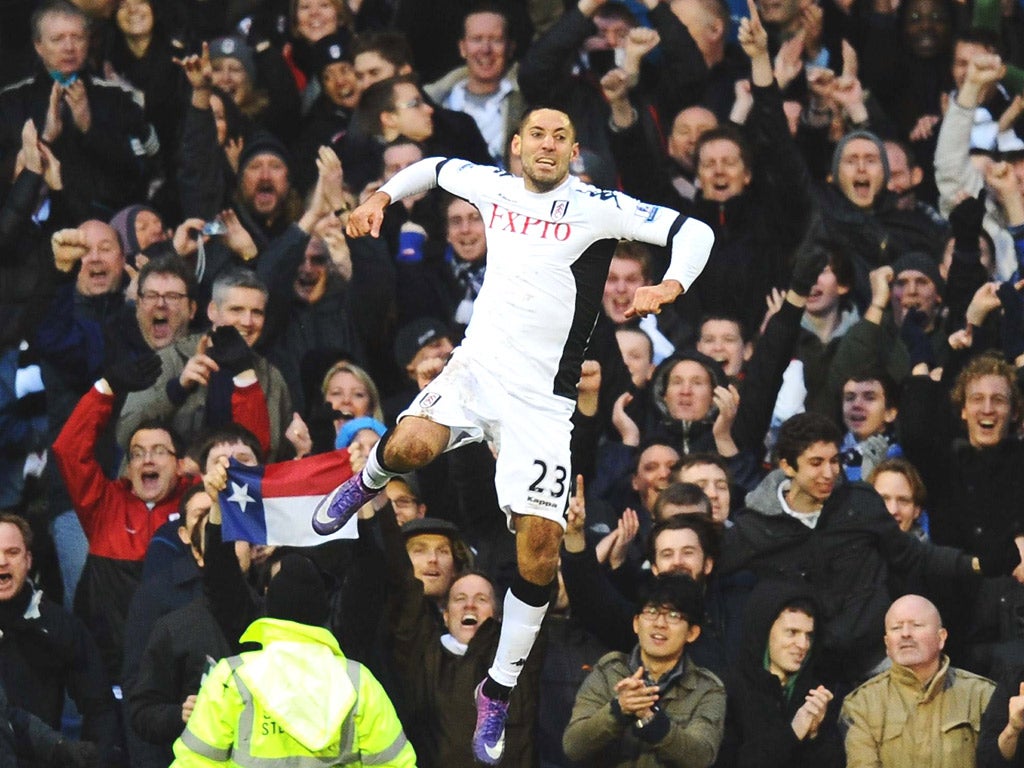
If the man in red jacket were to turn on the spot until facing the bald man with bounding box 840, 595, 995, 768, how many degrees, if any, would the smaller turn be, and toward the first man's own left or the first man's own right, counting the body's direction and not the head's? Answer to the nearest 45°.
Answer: approximately 45° to the first man's own left

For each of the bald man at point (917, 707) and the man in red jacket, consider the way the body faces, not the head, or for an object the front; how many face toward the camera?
2

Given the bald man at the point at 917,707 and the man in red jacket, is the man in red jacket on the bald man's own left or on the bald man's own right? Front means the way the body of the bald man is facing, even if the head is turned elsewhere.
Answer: on the bald man's own right

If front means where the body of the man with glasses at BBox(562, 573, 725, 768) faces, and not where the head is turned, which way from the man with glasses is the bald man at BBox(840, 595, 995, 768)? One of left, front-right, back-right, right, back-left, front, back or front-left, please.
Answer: left

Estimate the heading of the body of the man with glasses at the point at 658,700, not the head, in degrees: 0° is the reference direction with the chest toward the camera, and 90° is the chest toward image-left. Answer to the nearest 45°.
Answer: approximately 0°

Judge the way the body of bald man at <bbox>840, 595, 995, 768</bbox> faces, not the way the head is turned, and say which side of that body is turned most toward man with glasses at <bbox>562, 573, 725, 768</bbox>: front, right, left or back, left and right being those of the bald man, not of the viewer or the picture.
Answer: right
